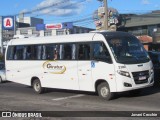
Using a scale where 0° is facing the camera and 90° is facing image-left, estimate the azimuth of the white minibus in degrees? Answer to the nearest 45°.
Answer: approximately 315°
